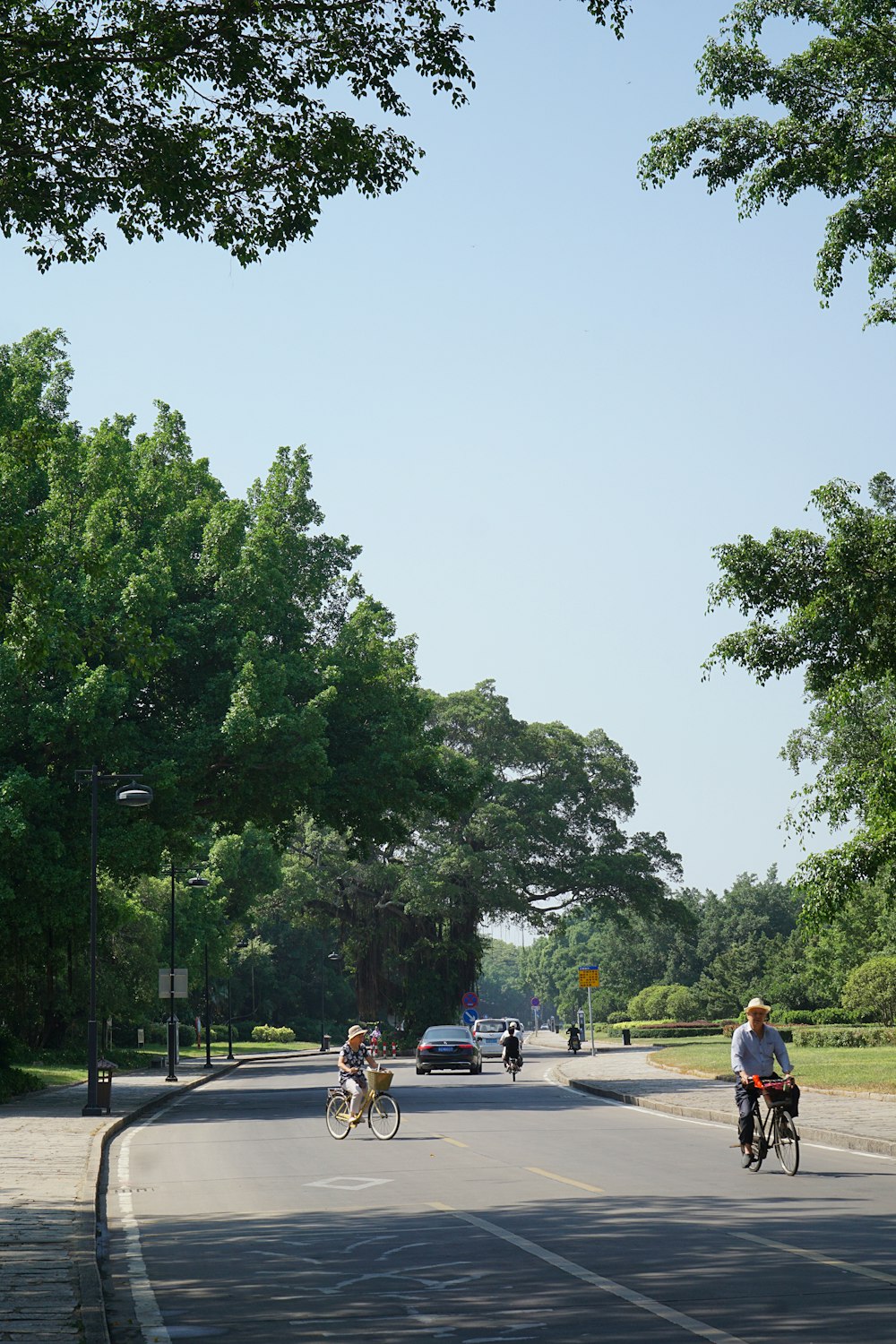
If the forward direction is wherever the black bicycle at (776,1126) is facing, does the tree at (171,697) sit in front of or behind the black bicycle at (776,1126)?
behind

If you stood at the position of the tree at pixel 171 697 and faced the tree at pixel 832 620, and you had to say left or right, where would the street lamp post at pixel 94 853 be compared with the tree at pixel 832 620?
right

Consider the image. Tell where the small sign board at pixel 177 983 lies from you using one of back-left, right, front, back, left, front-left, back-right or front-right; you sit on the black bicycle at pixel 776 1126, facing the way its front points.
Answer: back

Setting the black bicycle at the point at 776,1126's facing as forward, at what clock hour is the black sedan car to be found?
The black sedan car is roughly at 7 o'clock from the black bicycle.

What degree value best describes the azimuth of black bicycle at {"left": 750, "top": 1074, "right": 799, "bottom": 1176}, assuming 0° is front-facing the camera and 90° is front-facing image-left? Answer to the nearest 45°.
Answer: approximately 315°

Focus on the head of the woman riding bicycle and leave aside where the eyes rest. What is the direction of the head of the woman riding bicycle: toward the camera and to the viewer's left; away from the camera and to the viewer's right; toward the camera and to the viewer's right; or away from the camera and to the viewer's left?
toward the camera and to the viewer's right
